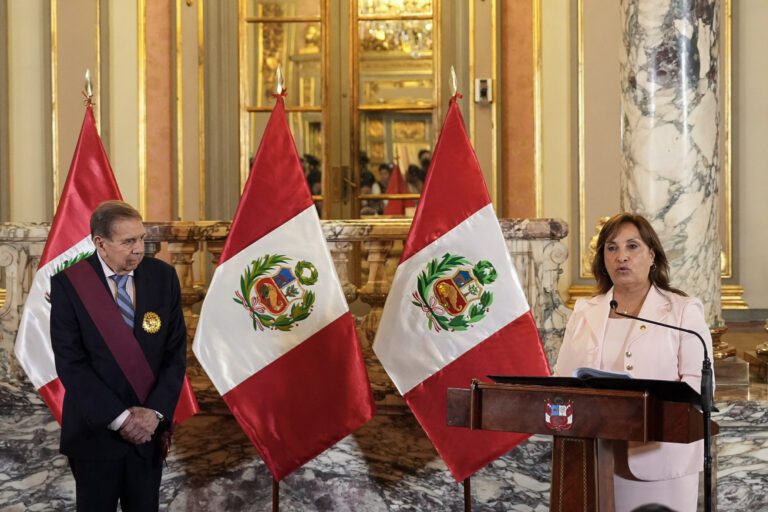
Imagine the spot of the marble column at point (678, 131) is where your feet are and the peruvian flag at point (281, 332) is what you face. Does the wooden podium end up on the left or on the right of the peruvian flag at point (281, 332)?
left

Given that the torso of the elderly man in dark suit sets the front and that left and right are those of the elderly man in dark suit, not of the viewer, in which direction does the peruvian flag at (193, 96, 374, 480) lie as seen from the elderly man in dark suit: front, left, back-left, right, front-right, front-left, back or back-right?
left

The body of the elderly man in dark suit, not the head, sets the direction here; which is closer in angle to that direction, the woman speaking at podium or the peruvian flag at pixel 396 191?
the woman speaking at podium

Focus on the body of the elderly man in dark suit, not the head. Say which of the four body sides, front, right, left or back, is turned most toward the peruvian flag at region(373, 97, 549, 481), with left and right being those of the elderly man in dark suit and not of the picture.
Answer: left

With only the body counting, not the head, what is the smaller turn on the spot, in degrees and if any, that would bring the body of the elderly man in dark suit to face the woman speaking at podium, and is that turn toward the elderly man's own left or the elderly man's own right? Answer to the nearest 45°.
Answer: approximately 45° to the elderly man's own left

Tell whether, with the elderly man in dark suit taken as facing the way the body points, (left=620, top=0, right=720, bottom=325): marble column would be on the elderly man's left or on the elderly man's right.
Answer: on the elderly man's left

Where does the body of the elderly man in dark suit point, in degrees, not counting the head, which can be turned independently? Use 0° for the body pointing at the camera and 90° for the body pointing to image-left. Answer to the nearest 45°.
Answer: approximately 315°

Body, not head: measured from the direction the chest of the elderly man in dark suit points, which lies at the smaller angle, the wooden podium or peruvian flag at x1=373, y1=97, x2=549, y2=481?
the wooden podium
